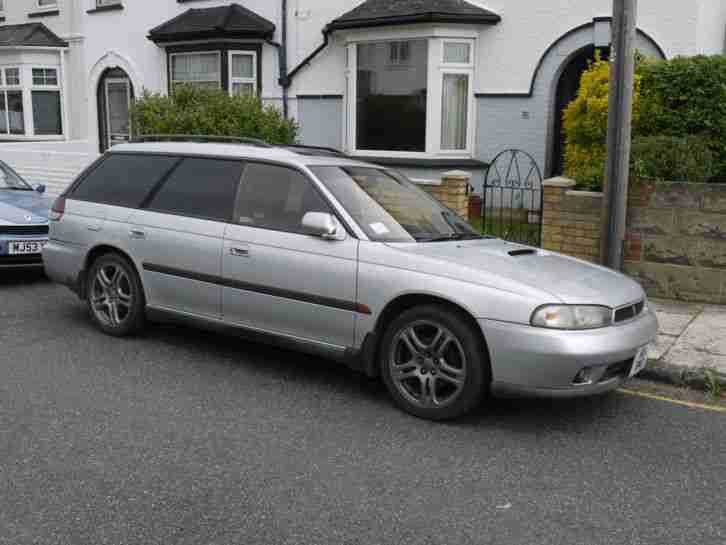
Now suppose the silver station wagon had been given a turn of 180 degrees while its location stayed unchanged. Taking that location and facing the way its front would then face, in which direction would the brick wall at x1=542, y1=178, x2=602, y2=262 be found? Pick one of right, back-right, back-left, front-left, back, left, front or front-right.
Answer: right

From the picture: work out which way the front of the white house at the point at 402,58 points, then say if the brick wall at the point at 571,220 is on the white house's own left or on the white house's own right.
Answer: on the white house's own left

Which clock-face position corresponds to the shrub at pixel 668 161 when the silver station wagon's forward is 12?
The shrub is roughly at 9 o'clock from the silver station wagon.

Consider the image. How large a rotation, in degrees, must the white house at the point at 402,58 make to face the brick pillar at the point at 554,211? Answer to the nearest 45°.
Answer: approximately 45° to its left

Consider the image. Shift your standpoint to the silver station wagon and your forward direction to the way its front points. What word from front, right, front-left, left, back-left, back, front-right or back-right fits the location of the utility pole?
left

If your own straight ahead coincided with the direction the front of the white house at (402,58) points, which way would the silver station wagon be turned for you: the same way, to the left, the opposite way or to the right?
to the left

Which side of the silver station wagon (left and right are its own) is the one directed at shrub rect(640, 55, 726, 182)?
left

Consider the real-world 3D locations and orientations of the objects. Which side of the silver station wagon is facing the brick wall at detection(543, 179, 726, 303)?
left

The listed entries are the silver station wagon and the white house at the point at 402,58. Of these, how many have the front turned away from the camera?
0

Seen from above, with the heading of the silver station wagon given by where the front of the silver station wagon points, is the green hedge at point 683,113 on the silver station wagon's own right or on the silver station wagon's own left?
on the silver station wagon's own left

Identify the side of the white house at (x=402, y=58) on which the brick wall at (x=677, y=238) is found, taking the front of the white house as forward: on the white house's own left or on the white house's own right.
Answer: on the white house's own left

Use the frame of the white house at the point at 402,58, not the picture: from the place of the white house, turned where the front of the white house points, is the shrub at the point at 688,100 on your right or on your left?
on your left

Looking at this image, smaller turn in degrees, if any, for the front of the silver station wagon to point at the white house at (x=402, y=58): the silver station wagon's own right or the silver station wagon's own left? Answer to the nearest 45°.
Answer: approximately 135° to the silver station wagon's own left

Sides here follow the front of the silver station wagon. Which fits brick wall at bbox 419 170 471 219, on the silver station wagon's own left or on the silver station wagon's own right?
on the silver station wagon's own left

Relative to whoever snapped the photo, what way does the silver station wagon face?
facing the viewer and to the right of the viewer

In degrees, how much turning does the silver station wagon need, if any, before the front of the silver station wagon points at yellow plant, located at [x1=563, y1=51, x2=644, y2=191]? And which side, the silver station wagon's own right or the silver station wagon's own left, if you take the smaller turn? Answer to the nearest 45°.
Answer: approximately 90° to the silver station wagon's own left

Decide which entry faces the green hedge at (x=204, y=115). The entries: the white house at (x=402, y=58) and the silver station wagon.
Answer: the white house
